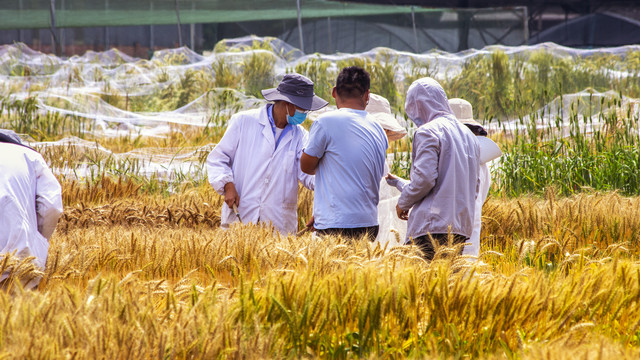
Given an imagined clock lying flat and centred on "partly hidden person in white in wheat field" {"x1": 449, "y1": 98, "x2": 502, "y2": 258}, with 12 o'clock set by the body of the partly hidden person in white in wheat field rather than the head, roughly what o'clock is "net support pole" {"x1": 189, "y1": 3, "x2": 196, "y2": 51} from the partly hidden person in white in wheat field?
The net support pole is roughly at 2 o'clock from the partly hidden person in white in wheat field.

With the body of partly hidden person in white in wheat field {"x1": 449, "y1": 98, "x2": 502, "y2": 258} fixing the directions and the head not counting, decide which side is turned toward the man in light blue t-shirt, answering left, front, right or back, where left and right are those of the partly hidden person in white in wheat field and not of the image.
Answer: front

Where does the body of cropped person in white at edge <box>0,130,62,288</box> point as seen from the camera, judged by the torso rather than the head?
away from the camera

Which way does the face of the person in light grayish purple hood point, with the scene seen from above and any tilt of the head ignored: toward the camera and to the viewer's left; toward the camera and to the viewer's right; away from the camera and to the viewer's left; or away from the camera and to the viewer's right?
away from the camera and to the viewer's left

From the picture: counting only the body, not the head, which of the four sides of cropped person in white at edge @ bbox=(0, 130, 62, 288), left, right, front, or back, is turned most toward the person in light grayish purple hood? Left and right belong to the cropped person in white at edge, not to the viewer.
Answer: right

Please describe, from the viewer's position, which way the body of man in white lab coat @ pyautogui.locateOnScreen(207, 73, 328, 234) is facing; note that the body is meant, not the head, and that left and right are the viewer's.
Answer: facing the viewer and to the right of the viewer

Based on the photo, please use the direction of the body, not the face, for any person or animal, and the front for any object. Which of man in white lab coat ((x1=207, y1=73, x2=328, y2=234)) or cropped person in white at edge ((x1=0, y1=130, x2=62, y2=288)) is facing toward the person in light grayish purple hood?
the man in white lab coat

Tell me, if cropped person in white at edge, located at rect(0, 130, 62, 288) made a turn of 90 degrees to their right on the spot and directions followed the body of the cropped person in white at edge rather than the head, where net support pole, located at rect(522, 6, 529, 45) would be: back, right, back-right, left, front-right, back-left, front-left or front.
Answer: front-left

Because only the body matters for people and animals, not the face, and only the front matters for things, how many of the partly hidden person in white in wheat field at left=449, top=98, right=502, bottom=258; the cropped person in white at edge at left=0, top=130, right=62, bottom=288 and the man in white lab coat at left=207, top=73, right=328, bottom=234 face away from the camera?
1

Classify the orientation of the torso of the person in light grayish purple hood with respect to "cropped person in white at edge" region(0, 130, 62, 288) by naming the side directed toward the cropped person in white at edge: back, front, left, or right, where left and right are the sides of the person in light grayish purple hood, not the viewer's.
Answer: left

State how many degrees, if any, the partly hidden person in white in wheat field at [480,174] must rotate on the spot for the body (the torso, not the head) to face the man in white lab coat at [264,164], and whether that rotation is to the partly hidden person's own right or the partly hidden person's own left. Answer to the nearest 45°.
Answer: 0° — they already face them
